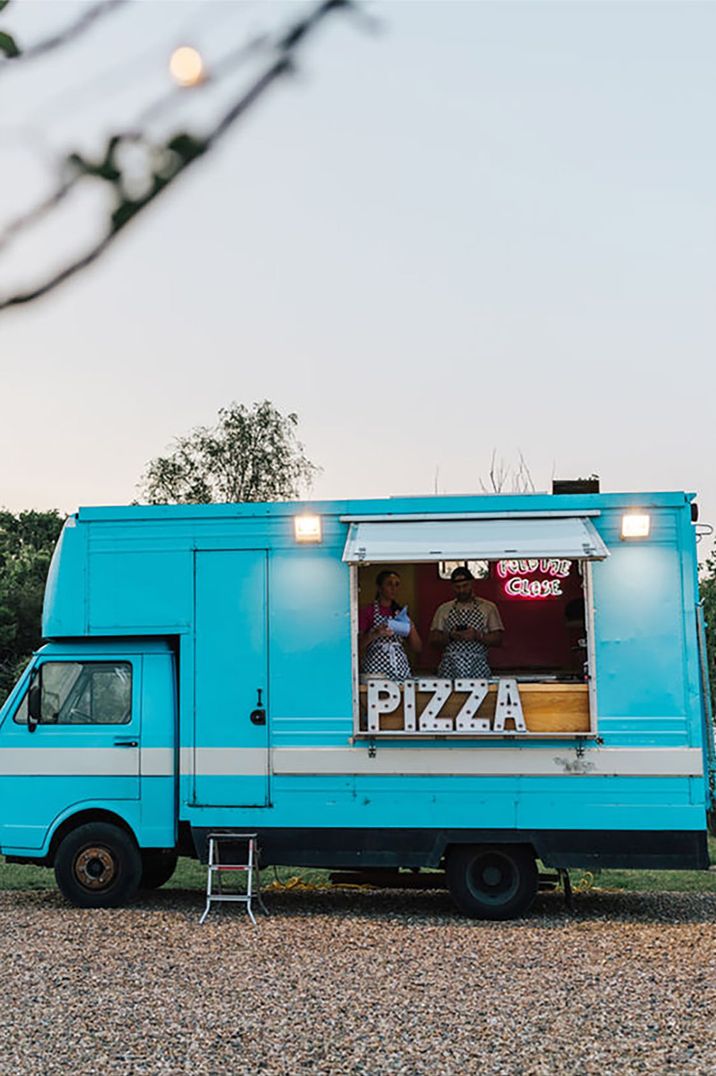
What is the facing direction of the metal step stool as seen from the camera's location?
facing the viewer

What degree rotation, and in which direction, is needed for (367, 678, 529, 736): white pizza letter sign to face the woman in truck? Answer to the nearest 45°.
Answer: approximately 135° to its right

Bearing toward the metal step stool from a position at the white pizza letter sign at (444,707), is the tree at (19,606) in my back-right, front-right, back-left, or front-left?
front-right

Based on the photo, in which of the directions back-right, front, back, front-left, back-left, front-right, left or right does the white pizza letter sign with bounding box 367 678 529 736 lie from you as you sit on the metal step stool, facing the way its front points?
left

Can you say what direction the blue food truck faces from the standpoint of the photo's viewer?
facing to the left of the viewer

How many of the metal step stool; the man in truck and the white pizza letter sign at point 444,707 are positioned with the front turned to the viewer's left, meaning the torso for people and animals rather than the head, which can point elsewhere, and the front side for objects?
0

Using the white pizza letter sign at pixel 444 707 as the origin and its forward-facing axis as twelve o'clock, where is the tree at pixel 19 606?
The tree is roughly at 5 o'clock from the white pizza letter sign.

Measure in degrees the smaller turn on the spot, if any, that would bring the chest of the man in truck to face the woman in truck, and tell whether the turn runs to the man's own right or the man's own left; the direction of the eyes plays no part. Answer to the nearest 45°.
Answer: approximately 45° to the man's own right

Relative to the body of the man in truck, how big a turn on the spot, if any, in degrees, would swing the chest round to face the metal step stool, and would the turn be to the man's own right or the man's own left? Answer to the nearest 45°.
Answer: approximately 45° to the man's own right

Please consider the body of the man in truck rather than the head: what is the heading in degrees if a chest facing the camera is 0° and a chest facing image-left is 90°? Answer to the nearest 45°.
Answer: approximately 0°
